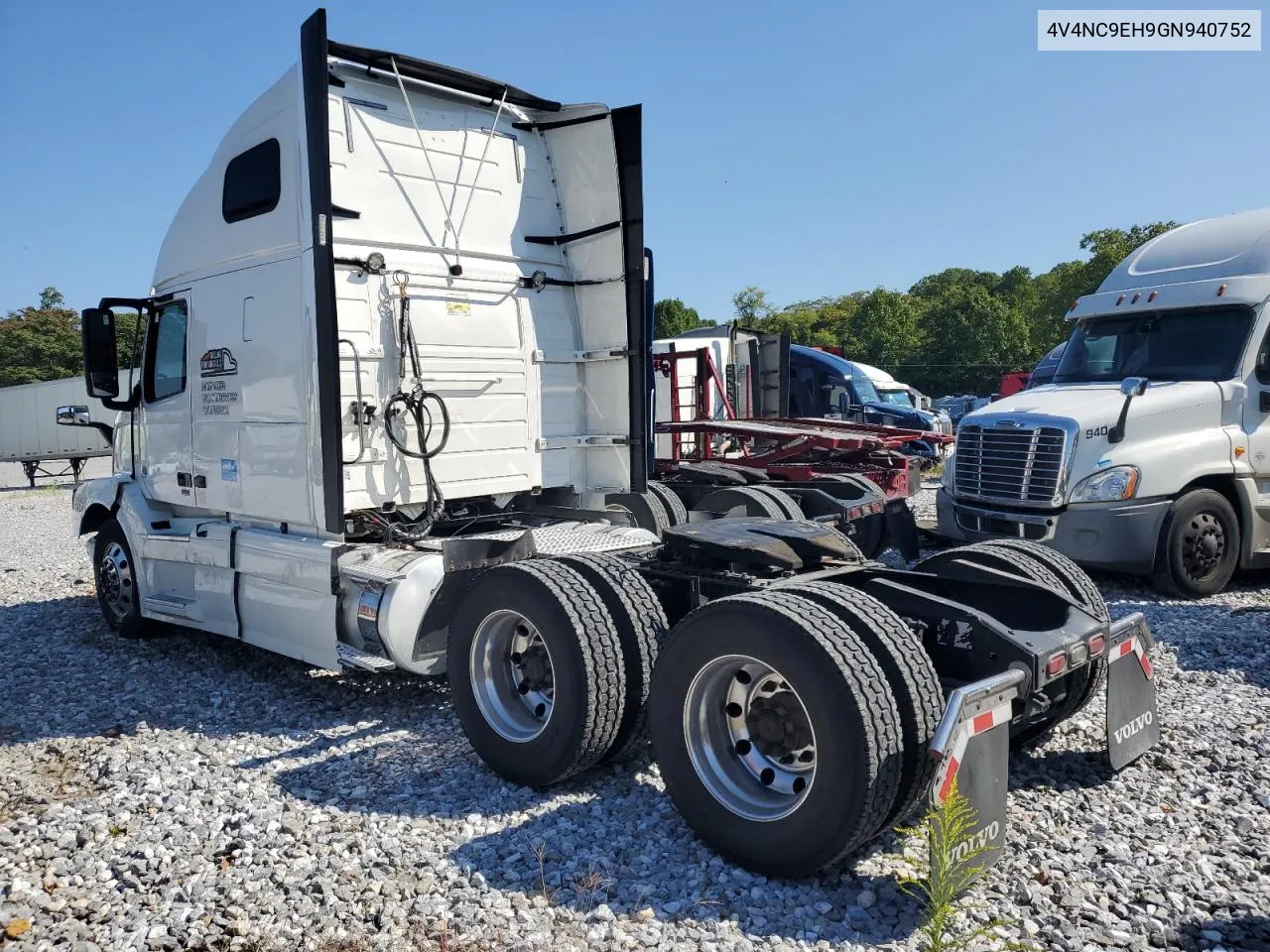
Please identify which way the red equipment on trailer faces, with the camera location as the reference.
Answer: facing away from the viewer and to the left of the viewer

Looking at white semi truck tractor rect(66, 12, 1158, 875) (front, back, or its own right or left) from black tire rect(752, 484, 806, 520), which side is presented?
right

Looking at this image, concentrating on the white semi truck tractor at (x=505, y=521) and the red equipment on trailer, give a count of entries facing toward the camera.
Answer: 0

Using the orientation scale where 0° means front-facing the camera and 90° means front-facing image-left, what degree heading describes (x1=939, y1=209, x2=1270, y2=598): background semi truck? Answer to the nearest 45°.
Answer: approximately 45°

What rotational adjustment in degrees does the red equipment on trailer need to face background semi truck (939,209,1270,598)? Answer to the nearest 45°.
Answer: approximately 180°

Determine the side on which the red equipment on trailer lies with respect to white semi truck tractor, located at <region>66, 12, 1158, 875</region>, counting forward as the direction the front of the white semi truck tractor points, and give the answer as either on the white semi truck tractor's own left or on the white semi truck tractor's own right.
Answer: on the white semi truck tractor's own right

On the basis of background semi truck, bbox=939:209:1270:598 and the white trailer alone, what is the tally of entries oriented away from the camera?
0

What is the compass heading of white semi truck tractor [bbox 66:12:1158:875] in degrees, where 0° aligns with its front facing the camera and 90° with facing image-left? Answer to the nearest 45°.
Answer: approximately 135°

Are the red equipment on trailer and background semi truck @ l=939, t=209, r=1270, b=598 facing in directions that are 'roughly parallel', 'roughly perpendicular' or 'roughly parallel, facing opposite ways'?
roughly perpendicular
